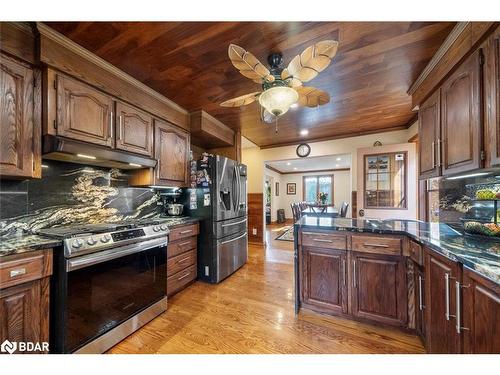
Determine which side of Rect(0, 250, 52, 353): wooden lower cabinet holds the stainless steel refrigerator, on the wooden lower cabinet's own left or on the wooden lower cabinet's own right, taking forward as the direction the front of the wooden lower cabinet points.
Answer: on the wooden lower cabinet's own left

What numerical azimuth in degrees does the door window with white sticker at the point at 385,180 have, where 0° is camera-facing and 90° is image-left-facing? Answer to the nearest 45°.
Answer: approximately 0°

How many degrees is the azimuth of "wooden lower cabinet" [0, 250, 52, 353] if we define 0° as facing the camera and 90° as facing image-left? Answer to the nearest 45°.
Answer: approximately 315°

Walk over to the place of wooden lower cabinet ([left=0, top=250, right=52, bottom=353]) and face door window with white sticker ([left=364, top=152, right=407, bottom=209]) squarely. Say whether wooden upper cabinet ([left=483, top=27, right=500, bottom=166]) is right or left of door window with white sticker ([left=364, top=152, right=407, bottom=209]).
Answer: right

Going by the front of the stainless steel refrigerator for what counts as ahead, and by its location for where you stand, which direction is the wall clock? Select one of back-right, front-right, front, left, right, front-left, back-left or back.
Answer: left

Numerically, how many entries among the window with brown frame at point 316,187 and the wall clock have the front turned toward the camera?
2
